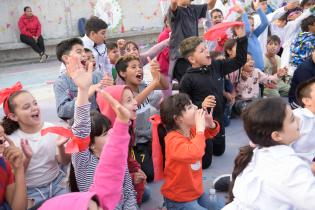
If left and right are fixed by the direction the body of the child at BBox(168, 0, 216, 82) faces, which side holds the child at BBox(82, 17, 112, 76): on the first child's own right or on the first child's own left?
on the first child's own right

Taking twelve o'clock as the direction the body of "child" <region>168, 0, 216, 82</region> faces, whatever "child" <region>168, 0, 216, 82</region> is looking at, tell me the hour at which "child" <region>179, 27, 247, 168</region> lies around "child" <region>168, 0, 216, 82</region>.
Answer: "child" <region>179, 27, 247, 168</region> is roughly at 1 o'clock from "child" <region>168, 0, 216, 82</region>.

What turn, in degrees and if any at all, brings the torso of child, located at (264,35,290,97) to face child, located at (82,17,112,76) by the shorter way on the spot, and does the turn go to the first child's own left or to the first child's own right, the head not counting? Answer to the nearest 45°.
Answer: approximately 45° to the first child's own right

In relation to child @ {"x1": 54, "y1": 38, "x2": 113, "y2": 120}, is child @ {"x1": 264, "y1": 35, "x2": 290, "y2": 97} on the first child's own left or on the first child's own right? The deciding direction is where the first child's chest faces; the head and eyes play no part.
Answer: on the first child's own left
